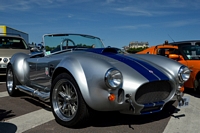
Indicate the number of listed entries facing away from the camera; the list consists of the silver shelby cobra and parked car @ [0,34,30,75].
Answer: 0

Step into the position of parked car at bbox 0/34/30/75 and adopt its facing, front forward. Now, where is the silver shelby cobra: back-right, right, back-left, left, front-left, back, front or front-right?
front

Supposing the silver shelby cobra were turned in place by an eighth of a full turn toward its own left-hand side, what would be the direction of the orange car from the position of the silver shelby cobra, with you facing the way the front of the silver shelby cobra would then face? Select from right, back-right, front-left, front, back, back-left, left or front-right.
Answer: front-left

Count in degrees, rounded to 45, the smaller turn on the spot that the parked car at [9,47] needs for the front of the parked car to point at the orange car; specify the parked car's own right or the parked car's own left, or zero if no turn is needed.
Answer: approximately 45° to the parked car's own left

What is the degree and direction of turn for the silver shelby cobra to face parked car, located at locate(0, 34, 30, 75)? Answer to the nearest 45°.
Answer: approximately 180°

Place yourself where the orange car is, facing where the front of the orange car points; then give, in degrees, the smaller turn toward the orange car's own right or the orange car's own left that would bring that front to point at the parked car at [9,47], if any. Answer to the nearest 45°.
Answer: approximately 135° to the orange car's own right

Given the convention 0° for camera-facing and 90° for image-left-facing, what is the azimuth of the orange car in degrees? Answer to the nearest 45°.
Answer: approximately 315°

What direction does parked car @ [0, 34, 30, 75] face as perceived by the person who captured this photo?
facing the viewer
